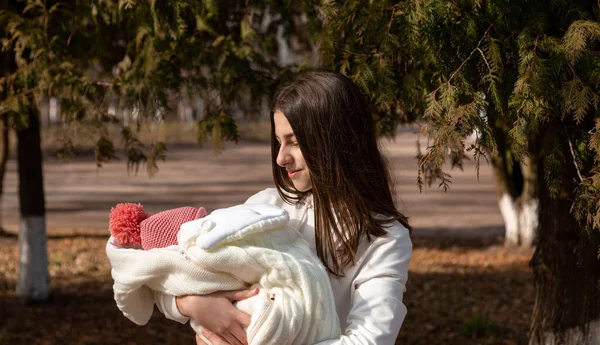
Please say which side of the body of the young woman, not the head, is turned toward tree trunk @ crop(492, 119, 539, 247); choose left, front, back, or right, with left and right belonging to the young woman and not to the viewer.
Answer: back

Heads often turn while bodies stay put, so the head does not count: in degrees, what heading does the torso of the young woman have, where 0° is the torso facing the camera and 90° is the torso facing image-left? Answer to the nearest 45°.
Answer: approximately 45°

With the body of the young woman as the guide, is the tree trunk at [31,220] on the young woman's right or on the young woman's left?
on the young woman's right

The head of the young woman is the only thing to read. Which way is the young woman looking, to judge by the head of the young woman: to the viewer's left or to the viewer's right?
to the viewer's left

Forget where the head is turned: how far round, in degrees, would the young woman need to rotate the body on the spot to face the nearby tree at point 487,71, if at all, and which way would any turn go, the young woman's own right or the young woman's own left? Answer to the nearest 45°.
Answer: approximately 180°

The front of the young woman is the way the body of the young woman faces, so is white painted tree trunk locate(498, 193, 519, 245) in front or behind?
behind

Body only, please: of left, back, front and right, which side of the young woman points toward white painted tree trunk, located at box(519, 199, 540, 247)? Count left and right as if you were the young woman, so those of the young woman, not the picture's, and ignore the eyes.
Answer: back

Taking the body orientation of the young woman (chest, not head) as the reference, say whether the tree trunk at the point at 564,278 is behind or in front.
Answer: behind
